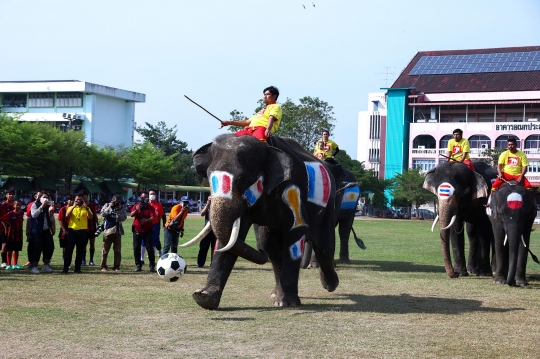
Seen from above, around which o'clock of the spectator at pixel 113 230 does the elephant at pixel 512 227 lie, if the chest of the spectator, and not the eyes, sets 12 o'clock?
The elephant is roughly at 10 o'clock from the spectator.

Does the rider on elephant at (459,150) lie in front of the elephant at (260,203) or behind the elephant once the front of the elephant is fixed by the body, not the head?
behind

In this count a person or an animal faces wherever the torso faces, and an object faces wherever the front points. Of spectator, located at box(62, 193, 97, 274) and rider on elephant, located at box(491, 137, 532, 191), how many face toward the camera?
2

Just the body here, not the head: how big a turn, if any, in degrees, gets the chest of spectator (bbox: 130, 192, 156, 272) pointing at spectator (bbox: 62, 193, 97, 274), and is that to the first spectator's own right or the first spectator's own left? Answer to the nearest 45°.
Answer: approximately 90° to the first spectator's own right

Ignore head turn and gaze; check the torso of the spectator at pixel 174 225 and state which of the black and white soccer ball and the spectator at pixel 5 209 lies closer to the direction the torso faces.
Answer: the black and white soccer ball

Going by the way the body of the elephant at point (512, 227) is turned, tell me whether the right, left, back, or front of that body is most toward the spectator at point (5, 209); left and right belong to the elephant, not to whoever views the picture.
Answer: right

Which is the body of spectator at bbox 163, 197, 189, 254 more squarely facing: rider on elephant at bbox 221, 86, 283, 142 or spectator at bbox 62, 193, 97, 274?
the rider on elephant
